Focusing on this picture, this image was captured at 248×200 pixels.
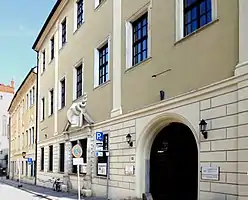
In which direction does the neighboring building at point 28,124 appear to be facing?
to the viewer's left

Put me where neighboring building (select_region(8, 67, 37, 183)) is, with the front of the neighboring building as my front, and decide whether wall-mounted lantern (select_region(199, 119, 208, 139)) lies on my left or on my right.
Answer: on my left

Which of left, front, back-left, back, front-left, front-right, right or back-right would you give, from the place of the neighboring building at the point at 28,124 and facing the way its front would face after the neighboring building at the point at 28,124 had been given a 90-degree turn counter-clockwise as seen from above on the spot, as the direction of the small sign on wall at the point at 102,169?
front
